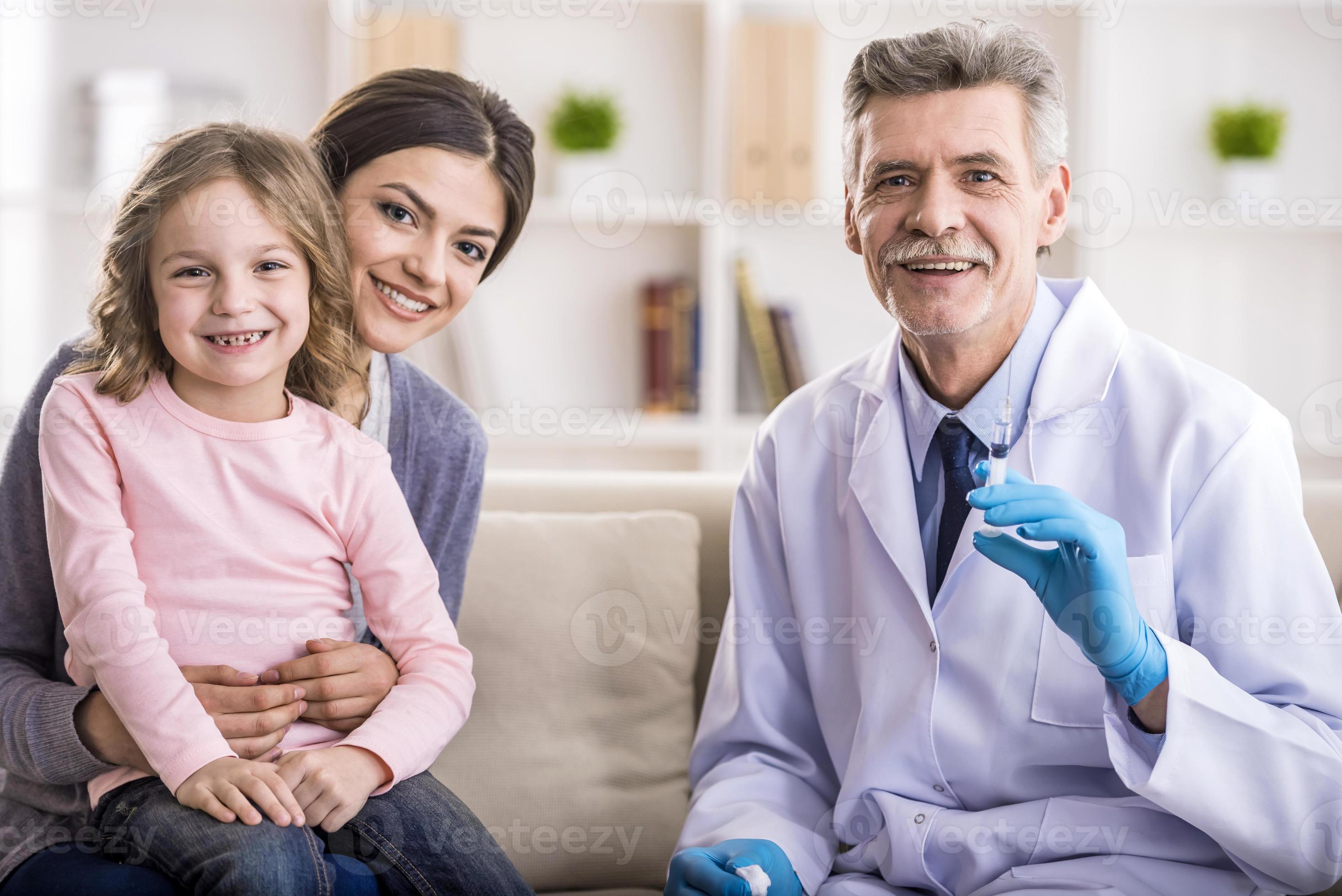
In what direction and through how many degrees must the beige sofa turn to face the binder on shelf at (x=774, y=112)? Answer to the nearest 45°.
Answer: approximately 180°

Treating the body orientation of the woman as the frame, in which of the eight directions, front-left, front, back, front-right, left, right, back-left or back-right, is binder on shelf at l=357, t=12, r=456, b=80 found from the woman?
back

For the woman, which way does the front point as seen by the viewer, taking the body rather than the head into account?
toward the camera

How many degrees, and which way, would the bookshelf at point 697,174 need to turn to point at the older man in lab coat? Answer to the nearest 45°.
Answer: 0° — it already faces them

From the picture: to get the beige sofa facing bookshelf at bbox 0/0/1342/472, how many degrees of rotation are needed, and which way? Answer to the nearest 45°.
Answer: approximately 180°

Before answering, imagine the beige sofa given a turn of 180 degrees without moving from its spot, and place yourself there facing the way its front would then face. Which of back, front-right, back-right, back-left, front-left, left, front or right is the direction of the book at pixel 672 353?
front

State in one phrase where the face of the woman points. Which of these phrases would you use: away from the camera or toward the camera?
toward the camera

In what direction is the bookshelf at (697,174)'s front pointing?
toward the camera
